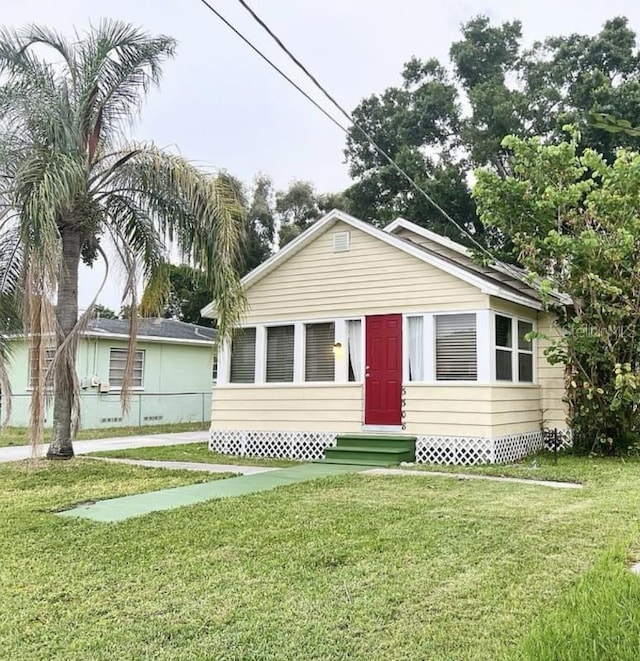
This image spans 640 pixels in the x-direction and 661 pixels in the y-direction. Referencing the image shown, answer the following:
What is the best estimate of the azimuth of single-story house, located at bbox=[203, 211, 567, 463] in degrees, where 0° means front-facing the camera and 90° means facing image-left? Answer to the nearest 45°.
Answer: approximately 45°

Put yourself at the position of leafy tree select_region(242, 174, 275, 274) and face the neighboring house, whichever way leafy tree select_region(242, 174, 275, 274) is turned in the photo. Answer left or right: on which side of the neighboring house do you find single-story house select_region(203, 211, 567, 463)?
left

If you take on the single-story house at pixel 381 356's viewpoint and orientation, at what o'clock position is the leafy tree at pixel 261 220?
The leafy tree is roughly at 4 o'clock from the single-story house.

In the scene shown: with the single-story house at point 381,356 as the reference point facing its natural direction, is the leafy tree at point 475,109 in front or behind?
behind

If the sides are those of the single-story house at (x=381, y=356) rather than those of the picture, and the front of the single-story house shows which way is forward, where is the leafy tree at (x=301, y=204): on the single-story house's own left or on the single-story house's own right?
on the single-story house's own right

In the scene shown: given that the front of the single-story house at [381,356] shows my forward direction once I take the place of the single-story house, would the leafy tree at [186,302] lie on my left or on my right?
on my right

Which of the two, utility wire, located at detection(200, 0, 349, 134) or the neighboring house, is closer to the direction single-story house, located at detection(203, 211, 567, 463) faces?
the utility wire

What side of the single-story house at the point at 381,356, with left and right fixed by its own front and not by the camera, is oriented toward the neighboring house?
right

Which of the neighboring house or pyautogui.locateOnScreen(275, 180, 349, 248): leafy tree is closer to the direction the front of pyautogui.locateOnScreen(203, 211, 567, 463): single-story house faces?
the neighboring house

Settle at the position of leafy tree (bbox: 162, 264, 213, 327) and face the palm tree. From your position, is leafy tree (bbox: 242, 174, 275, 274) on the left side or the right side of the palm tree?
left

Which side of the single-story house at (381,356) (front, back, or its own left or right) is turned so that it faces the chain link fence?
right

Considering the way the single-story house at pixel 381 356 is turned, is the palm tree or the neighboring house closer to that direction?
the palm tree
